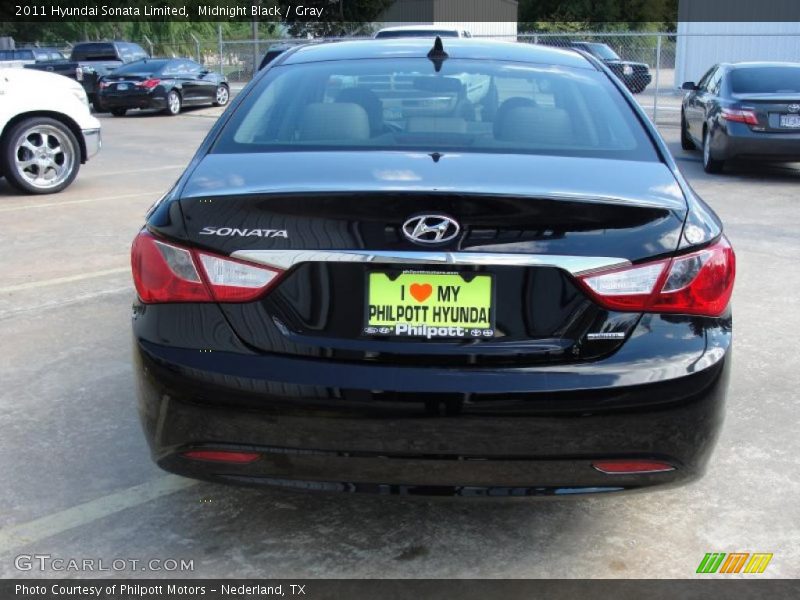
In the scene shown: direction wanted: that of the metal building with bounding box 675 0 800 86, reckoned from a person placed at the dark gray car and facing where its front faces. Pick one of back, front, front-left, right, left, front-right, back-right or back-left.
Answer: front-right

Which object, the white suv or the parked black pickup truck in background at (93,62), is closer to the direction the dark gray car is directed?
the parked black pickup truck in background

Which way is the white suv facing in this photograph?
to the viewer's right

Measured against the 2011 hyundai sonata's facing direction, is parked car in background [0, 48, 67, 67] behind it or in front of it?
in front

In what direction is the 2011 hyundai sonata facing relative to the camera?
away from the camera

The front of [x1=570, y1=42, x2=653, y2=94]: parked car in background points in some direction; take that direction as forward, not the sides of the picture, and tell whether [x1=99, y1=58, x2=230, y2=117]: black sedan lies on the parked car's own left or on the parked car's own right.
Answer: on the parked car's own right

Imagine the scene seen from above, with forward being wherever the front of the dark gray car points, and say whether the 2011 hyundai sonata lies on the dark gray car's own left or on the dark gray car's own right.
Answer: on the dark gray car's own left

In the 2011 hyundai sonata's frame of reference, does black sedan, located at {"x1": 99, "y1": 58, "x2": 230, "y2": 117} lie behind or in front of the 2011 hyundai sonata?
in front

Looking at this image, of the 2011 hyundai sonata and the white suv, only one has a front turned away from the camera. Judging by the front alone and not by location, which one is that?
the 2011 hyundai sonata

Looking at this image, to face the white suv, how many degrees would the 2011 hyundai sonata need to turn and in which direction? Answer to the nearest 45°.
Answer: approximately 45° to its left

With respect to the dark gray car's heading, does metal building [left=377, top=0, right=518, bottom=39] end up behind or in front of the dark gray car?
in front

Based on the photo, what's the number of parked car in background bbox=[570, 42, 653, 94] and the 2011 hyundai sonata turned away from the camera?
1

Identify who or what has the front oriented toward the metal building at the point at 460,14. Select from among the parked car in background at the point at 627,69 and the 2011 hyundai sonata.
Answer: the 2011 hyundai sonata

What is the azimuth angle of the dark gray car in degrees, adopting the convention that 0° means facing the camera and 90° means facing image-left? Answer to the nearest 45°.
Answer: approximately 135°

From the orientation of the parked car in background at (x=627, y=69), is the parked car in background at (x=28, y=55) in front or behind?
behind
